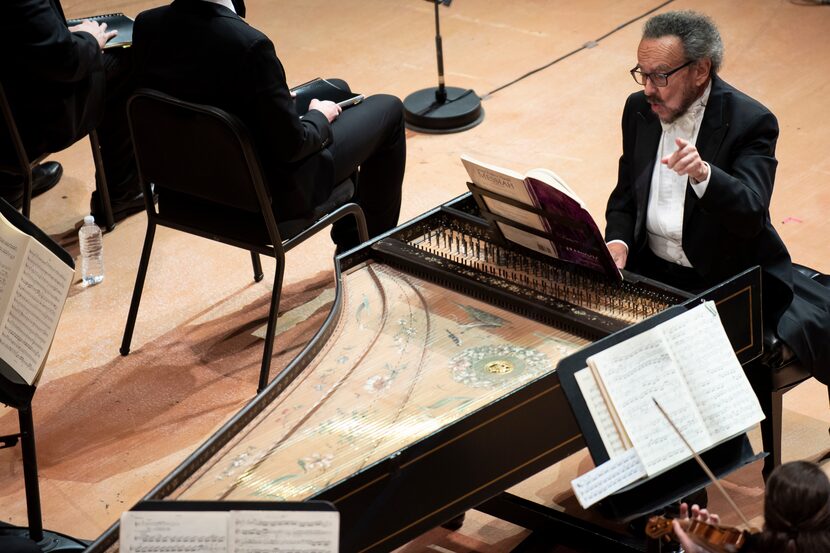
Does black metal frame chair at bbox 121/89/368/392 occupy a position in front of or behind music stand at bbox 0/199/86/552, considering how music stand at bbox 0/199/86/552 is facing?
behind

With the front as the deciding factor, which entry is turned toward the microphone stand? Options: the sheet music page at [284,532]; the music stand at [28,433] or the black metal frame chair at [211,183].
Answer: the black metal frame chair

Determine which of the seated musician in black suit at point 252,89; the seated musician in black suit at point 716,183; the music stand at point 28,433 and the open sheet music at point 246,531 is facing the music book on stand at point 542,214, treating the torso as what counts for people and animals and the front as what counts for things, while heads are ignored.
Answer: the seated musician in black suit at point 716,183

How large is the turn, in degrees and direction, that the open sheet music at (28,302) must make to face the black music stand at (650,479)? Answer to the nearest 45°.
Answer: approximately 90° to its left

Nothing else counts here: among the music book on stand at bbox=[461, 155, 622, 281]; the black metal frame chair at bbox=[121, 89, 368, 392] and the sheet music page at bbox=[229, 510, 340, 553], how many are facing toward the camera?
1

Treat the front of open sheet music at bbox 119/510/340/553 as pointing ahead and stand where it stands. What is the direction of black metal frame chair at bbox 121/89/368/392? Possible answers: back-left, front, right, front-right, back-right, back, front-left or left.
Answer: back

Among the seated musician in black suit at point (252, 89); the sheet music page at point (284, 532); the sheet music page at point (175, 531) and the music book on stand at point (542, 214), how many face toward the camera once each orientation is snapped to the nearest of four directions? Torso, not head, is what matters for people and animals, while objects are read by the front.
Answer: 2

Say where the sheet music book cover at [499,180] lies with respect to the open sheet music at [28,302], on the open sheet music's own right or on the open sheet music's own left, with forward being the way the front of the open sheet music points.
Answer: on the open sheet music's own left

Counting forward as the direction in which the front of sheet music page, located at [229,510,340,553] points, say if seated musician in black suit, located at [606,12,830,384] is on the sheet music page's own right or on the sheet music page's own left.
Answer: on the sheet music page's own left

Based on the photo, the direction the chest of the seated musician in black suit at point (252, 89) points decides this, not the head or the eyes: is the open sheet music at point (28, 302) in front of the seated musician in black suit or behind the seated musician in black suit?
behind

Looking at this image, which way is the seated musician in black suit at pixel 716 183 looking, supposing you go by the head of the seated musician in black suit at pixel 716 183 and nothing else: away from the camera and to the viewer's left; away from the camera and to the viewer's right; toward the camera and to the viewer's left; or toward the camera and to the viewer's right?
toward the camera and to the viewer's left

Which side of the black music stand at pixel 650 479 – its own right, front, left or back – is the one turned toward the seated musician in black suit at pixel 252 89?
back

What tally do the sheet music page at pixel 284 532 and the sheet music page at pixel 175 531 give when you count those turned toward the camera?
2

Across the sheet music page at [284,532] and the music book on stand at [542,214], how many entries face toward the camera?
1
